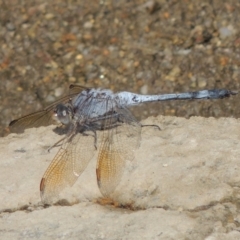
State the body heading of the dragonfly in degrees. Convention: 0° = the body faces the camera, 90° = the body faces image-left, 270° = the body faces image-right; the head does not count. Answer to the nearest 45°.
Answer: approximately 90°
